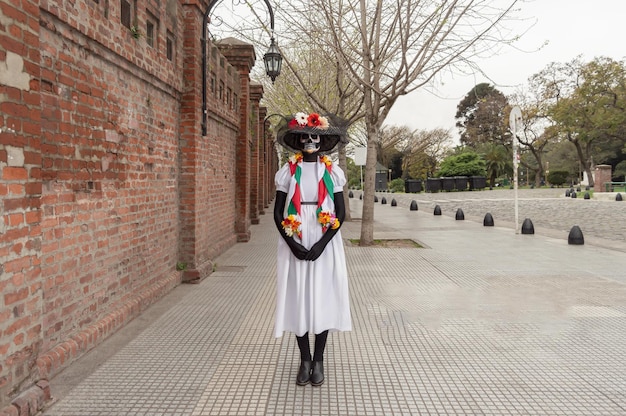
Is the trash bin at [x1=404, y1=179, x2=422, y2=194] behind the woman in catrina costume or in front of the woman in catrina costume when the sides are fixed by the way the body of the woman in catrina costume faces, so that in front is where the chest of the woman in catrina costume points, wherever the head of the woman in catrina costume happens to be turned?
behind

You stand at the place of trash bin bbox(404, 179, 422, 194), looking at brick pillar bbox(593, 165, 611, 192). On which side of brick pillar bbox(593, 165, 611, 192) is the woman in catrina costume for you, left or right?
right

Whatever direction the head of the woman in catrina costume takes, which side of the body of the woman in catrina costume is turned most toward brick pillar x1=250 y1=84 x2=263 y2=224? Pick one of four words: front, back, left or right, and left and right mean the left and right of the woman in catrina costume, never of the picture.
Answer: back

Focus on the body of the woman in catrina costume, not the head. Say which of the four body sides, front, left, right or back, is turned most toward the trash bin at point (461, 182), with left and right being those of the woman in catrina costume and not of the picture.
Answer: back

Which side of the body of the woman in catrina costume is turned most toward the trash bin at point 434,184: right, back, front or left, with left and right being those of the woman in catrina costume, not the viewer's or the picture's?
back

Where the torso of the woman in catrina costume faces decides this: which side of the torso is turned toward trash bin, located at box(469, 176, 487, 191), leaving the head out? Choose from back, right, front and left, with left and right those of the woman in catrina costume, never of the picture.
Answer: back

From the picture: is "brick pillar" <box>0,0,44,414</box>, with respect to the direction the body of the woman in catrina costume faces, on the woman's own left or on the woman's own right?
on the woman's own right

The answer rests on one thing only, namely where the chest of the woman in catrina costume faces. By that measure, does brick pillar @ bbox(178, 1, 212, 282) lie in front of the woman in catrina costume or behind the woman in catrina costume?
behind

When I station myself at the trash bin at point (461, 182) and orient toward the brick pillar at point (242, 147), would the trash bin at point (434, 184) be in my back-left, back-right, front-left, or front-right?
front-right

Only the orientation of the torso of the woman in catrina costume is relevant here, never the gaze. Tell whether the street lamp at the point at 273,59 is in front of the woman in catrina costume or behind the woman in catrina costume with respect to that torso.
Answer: behind

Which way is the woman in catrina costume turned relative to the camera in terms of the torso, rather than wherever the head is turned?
toward the camera

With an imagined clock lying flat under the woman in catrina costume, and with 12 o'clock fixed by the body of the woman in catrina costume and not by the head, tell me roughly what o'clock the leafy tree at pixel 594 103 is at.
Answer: The leafy tree is roughly at 7 o'clock from the woman in catrina costume.

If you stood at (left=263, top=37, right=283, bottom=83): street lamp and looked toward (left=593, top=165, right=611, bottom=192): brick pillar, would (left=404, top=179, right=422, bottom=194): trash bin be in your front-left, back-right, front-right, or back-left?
front-left
